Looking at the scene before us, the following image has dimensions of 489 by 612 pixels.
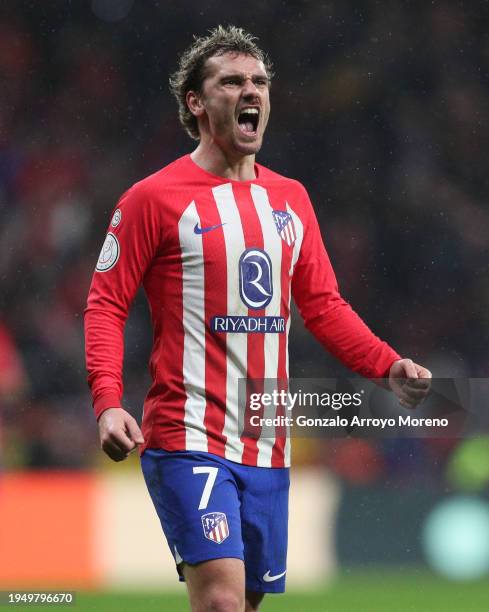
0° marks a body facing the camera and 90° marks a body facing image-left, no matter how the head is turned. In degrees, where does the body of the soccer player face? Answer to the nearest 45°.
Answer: approximately 315°
